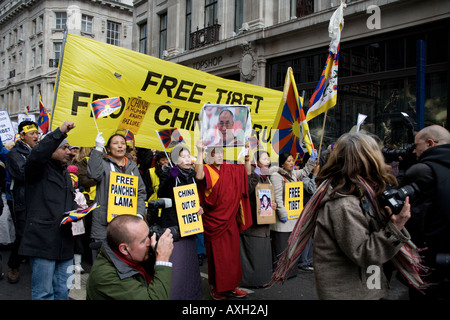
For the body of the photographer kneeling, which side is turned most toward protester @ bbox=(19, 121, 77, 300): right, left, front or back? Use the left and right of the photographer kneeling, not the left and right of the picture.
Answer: left

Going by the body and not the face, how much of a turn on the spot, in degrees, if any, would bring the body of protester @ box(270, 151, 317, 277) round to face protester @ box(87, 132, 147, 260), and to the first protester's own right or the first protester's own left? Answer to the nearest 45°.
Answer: approximately 90° to the first protester's own right

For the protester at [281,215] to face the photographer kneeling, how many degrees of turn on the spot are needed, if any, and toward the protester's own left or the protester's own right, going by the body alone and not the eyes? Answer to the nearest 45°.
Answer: approximately 45° to the protester's own right

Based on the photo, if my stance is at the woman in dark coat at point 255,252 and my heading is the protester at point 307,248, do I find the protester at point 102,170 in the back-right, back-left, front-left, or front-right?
back-left

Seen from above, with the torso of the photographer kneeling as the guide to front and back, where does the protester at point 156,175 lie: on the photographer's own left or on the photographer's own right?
on the photographer's own left

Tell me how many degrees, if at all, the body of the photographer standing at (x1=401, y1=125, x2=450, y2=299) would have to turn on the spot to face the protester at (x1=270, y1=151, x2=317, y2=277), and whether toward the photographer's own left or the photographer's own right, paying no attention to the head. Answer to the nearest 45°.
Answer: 0° — they already face them

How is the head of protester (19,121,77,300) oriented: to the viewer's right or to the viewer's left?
to the viewer's right

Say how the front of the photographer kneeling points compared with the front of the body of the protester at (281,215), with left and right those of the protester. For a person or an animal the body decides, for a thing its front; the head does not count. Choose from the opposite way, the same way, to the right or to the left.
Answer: to the left

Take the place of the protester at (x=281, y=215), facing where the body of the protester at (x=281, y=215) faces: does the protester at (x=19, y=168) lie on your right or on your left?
on your right

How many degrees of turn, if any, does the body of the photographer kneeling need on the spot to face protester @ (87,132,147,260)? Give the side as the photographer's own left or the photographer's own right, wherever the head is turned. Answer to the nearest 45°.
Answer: approximately 90° to the photographer's own left

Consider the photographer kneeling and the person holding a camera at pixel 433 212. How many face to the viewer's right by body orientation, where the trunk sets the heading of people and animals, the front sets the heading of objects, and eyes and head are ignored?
1

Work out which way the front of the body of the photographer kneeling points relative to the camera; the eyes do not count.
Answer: to the viewer's right

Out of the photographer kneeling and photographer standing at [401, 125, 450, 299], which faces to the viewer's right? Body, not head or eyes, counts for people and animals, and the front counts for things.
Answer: the photographer kneeling

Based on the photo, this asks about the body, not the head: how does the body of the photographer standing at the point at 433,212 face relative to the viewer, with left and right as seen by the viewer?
facing away from the viewer and to the left of the viewer
